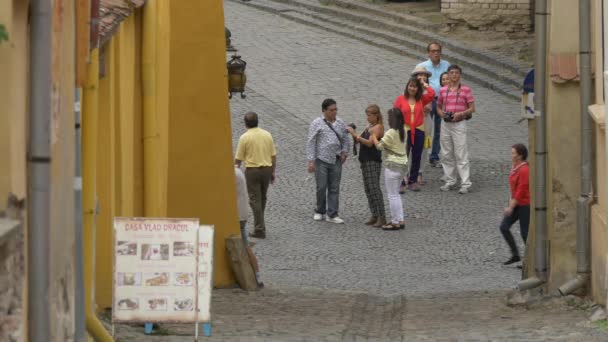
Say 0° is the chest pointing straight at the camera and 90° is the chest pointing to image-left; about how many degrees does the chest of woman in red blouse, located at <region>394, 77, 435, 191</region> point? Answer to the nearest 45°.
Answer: approximately 0°

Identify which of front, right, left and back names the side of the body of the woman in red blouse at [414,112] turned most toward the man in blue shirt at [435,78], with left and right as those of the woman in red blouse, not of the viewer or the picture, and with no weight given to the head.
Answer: back

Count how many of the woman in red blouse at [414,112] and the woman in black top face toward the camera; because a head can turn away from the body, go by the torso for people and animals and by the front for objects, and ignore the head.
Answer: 1

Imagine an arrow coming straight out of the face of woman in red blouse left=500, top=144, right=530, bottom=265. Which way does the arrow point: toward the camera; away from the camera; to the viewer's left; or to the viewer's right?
to the viewer's left
